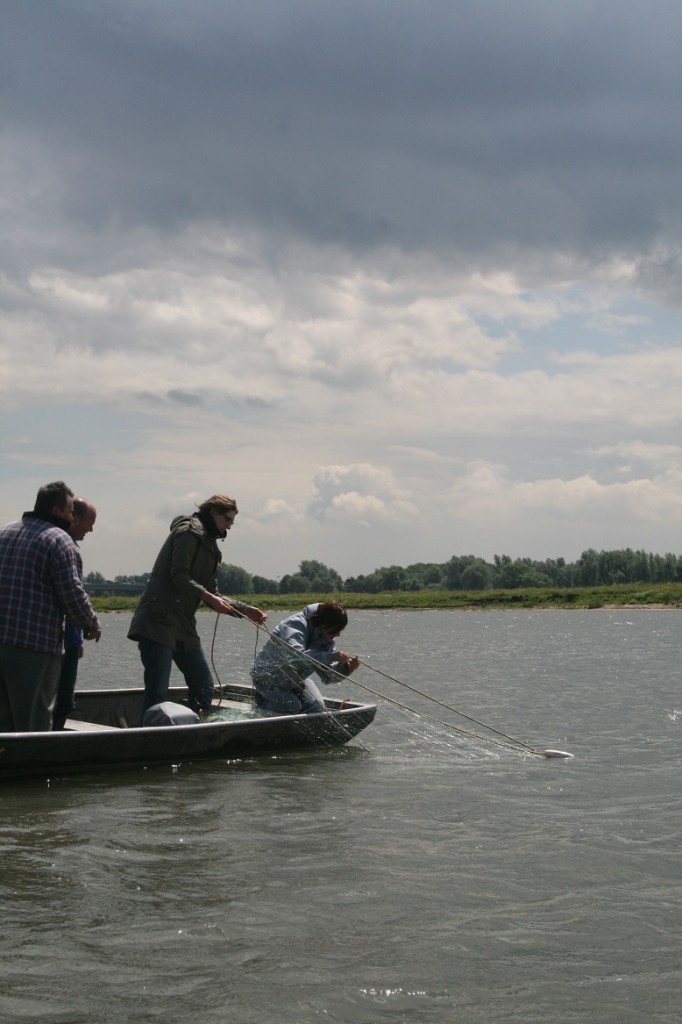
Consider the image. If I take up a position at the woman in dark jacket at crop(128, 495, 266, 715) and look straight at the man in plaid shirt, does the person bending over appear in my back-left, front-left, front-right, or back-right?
back-left

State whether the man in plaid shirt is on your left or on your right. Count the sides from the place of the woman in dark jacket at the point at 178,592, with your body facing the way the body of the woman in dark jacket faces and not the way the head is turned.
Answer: on your right

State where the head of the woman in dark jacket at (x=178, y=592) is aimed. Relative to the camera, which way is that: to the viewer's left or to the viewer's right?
to the viewer's right

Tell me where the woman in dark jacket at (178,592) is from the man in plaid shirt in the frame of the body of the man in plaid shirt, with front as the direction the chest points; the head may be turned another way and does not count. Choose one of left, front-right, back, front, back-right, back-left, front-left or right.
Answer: front

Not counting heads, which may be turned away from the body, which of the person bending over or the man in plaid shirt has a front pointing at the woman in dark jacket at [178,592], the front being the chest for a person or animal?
the man in plaid shirt

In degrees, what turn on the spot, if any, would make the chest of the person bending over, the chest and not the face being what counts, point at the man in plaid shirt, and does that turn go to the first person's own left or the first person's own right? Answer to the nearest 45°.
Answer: approximately 135° to the first person's own right

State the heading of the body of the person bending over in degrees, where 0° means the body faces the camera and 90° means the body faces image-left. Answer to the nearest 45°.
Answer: approximately 270°

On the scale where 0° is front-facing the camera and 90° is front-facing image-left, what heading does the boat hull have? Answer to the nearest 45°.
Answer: approximately 270°

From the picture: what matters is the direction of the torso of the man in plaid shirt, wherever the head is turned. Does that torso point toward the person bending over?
yes

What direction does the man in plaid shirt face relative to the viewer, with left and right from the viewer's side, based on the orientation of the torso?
facing away from the viewer and to the right of the viewer

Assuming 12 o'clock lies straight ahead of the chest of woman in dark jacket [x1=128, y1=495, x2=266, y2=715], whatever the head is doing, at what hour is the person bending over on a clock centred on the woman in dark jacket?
The person bending over is roughly at 11 o'clock from the woman in dark jacket.

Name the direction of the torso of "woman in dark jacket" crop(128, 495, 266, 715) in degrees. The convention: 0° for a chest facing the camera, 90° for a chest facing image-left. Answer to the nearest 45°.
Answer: approximately 270°
